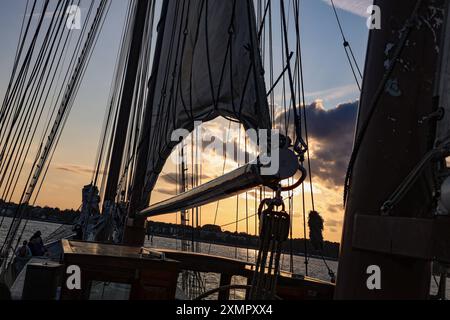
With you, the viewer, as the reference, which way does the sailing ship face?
facing away from the viewer and to the left of the viewer
